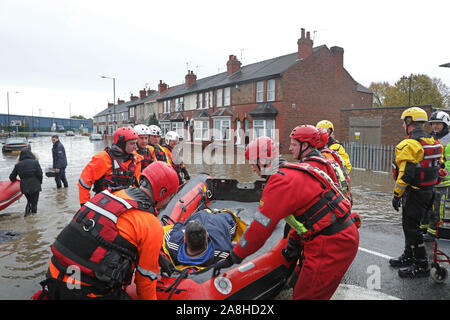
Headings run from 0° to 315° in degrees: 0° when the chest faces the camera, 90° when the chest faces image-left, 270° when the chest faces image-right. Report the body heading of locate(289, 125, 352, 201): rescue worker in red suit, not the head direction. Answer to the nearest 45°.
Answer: approximately 90°

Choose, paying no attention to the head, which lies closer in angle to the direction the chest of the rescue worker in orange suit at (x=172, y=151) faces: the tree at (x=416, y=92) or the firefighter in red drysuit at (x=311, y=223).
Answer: the firefighter in red drysuit

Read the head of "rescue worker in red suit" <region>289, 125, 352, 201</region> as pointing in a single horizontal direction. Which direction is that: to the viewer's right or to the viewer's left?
to the viewer's left

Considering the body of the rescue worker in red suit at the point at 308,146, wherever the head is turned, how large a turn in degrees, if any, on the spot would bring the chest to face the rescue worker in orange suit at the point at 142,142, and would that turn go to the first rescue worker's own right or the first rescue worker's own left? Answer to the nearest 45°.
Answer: approximately 45° to the first rescue worker's own right

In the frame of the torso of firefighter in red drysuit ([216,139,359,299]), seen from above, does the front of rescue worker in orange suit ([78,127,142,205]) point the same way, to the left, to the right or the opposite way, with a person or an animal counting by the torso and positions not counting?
the opposite way

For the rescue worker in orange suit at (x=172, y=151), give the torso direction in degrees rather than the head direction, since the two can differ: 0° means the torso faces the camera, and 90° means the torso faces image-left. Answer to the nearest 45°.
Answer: approximately 315°

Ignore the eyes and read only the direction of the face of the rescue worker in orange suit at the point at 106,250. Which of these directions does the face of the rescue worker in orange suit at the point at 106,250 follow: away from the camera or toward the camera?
away from the camera
